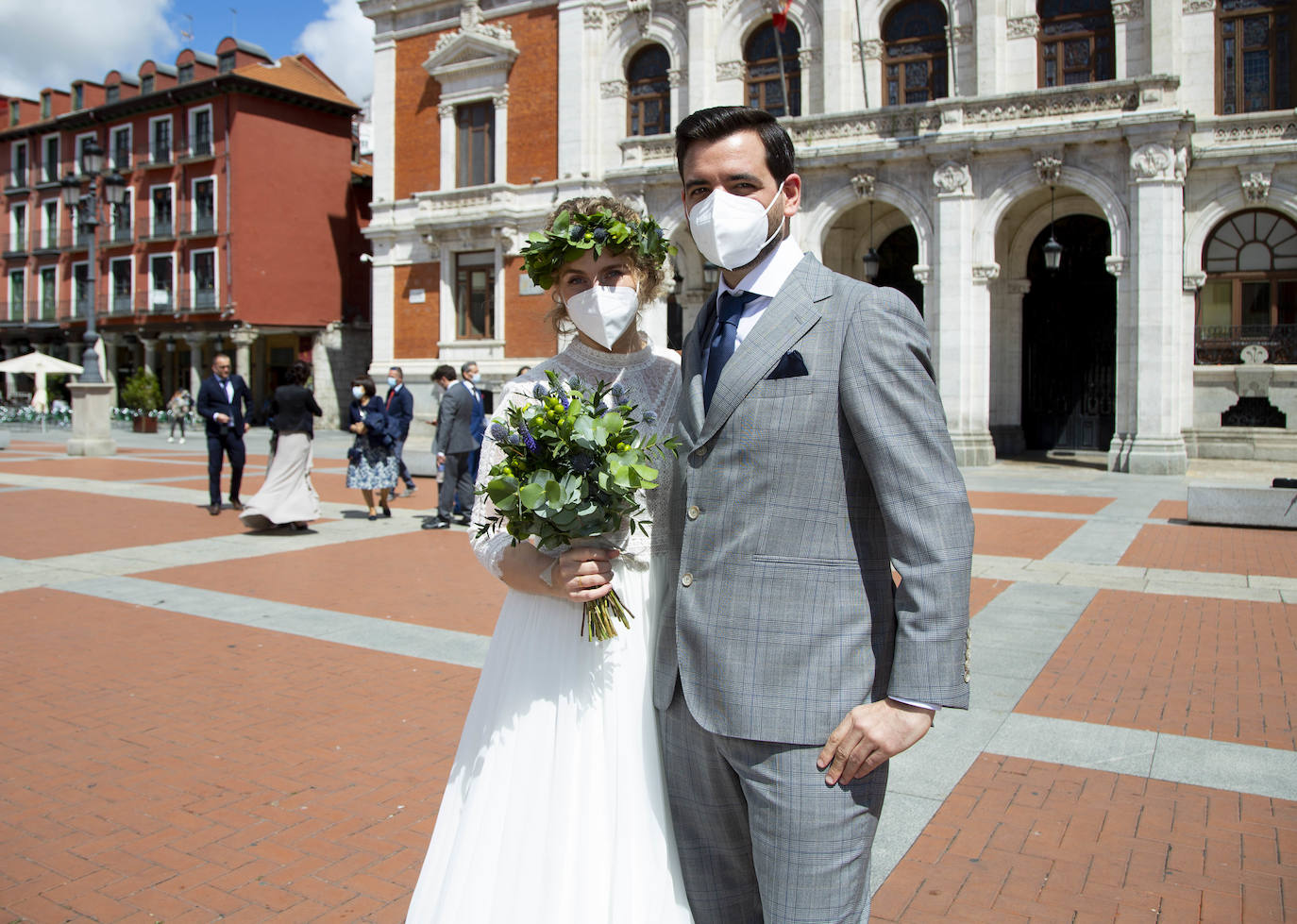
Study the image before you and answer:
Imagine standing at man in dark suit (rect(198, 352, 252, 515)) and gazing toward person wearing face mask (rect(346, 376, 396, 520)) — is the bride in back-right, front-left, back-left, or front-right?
front-right

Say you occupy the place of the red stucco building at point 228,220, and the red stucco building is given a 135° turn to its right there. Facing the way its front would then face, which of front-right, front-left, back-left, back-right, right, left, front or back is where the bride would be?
back

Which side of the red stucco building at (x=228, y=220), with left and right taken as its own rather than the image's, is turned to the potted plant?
front

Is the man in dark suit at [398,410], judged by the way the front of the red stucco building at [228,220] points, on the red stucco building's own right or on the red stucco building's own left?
on the red stucco building's own left

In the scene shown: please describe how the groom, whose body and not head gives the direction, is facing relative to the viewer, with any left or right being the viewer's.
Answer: facing the viewer and to the left of the viewer

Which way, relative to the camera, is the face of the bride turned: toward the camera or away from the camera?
toward the camera

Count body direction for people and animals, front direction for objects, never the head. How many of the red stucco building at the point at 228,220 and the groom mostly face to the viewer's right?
0
